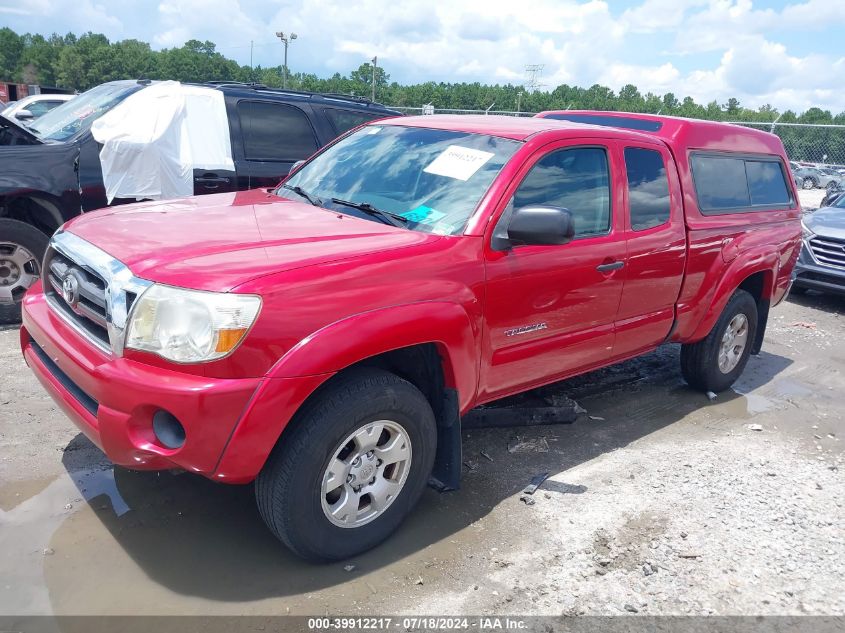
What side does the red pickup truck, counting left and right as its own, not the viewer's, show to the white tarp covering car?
right

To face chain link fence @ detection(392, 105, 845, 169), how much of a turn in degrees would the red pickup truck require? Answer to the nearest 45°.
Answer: approximately 180°

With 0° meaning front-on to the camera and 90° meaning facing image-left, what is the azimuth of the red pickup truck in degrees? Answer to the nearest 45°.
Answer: approximately 45°

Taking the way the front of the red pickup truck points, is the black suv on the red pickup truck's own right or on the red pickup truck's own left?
on the red pickup truck's own right
